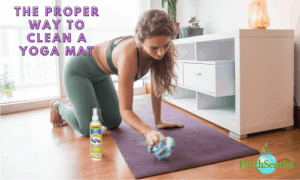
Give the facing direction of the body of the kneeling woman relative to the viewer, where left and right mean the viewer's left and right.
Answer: facing the viewer and to the right of the viewer

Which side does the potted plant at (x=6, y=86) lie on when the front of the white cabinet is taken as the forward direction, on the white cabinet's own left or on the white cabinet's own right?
on the white cabinet's own right

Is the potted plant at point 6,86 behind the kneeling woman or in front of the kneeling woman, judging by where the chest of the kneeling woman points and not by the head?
behind

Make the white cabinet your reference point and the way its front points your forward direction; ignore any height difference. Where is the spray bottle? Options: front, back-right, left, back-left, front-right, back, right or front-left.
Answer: front

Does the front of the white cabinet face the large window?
no

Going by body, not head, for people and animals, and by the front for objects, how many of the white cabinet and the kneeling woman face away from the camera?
0
